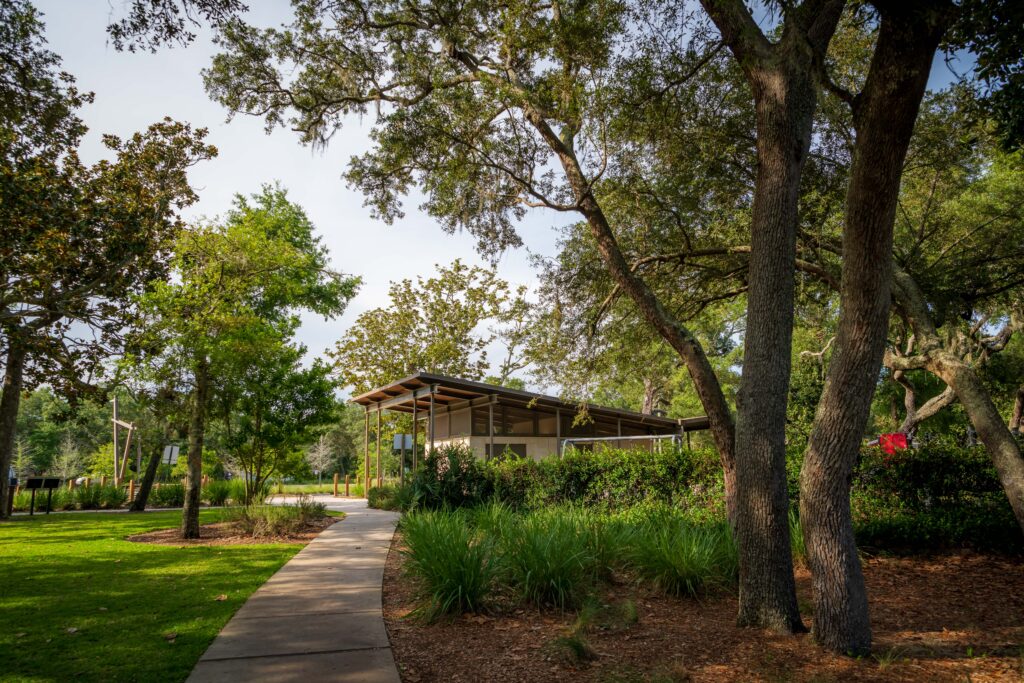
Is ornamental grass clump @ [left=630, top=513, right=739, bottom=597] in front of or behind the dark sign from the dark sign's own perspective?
in front

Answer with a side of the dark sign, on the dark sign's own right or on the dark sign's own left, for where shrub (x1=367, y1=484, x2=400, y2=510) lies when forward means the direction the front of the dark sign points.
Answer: on the dark sign's own left

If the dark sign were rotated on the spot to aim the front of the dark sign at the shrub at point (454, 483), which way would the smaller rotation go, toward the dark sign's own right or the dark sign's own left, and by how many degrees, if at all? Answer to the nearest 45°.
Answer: approximately 45° to the dark sign's own left
